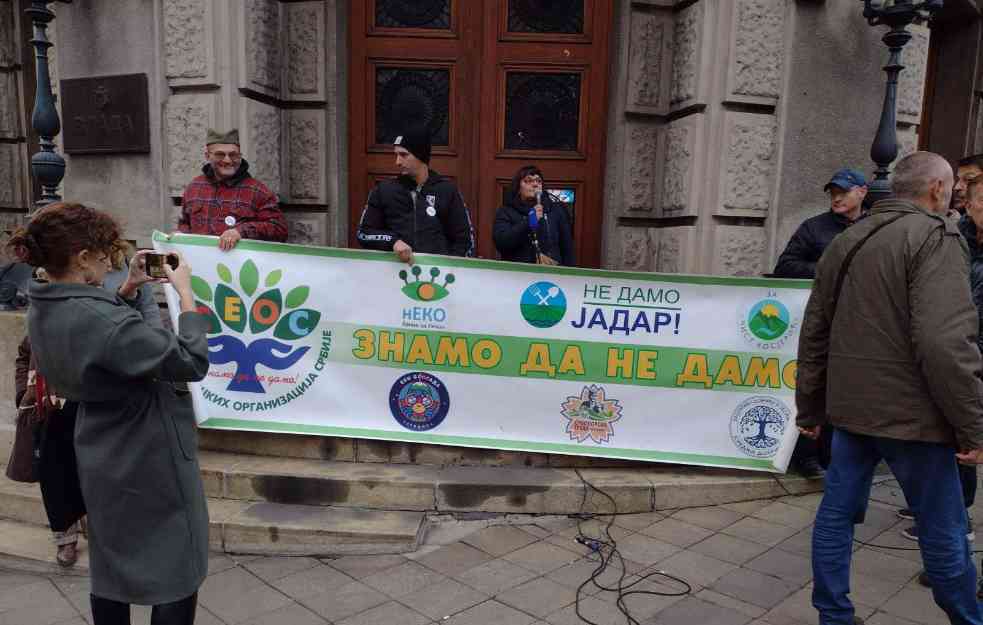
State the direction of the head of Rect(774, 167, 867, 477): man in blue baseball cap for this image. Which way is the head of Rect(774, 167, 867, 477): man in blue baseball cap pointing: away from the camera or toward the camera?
toward the camera

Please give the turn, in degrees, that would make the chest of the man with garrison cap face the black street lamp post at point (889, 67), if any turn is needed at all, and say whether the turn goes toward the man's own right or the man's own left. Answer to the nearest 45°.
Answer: approximately 90° to the man's own left

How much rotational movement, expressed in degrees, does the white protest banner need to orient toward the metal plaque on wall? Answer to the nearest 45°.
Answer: approximately 135° to its right

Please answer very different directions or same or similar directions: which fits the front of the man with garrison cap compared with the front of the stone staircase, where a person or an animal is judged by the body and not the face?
same or similar directions

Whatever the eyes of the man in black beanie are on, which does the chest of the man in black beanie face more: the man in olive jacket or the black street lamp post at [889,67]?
the man in olive jacket

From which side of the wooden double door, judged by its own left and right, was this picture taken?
front

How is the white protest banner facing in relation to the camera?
toward the camera

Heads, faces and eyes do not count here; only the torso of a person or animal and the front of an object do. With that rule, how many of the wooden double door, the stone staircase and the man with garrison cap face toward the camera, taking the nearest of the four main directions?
3

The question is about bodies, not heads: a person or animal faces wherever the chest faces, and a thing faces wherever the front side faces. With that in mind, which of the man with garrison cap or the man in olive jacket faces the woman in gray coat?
the man with garrison cap

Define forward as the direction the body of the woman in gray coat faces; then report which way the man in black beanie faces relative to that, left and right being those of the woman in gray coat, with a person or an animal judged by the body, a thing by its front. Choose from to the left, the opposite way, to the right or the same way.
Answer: the opposite way

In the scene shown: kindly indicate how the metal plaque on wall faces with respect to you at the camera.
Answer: facing the viewer

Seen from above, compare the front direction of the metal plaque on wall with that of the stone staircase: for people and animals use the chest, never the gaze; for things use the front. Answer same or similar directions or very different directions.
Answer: same or similar directions

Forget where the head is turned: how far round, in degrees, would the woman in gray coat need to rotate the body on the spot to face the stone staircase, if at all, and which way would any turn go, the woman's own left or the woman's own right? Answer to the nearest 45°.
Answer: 0° — they already face it

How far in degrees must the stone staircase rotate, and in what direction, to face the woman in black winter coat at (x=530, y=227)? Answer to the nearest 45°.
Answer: approximately 135° to its left
